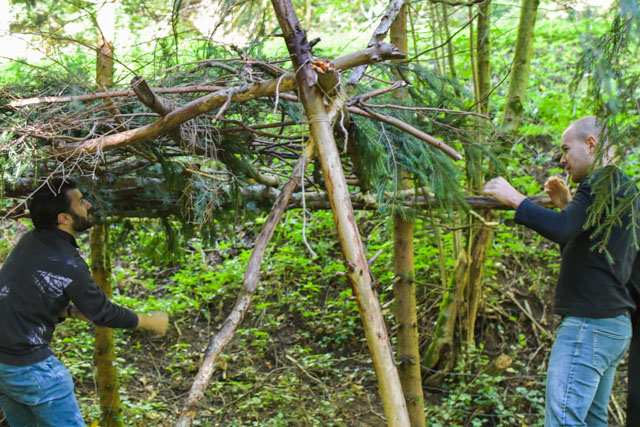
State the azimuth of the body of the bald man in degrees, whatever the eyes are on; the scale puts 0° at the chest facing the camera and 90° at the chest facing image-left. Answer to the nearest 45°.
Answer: approximately 90°

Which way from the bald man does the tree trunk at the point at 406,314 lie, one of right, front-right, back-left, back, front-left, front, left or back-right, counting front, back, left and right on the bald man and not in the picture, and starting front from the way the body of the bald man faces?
front-right

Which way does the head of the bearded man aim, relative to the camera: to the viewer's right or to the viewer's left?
to the viewer's right

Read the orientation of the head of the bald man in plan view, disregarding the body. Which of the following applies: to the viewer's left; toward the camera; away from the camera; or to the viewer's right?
to the viewer's left

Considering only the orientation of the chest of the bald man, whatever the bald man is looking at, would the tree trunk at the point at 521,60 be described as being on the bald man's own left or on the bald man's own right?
on the bald man's own right

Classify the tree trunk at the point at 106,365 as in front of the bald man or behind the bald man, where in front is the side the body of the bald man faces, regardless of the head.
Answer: in front

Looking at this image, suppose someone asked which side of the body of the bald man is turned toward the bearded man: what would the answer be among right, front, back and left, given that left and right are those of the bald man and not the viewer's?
front

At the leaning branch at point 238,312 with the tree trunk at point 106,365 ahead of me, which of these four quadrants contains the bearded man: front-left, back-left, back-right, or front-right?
front-left

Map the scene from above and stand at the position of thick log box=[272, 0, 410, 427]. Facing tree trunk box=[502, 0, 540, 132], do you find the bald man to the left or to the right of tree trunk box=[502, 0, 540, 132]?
right

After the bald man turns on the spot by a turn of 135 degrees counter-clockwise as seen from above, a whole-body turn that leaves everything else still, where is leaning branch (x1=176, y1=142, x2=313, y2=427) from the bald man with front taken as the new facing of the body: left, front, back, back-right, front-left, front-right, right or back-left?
right

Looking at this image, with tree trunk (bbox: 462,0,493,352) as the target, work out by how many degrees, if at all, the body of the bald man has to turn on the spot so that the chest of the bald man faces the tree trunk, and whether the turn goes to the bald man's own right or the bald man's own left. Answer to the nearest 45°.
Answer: approximately 90° to the bald man's own right
